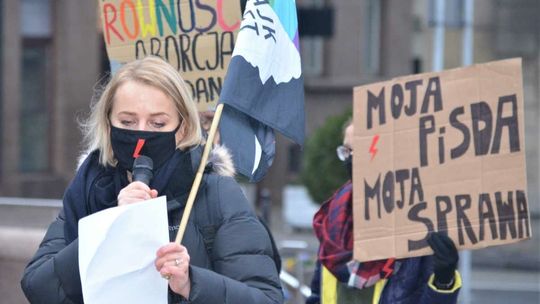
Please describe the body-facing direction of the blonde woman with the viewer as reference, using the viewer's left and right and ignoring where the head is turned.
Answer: facing the viewer

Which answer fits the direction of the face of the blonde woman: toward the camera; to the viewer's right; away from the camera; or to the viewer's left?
toward the camera

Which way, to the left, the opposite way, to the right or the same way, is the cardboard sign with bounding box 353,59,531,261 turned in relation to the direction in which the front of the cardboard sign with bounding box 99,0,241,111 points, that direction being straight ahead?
the same way

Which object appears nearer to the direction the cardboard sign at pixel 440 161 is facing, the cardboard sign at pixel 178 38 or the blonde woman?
the blonde woman

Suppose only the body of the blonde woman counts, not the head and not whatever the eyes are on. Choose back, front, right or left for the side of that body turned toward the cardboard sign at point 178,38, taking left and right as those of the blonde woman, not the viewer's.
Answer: back

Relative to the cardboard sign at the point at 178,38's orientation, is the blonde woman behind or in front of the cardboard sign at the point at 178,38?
in front

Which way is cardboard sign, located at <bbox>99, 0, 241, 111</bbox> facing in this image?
toward the camera

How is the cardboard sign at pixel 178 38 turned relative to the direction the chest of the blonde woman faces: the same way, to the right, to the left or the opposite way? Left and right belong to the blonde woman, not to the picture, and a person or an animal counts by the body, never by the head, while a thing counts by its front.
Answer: the same way

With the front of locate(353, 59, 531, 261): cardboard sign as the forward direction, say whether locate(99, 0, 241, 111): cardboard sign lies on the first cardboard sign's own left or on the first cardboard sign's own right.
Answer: on the first cardboard sign's own right
